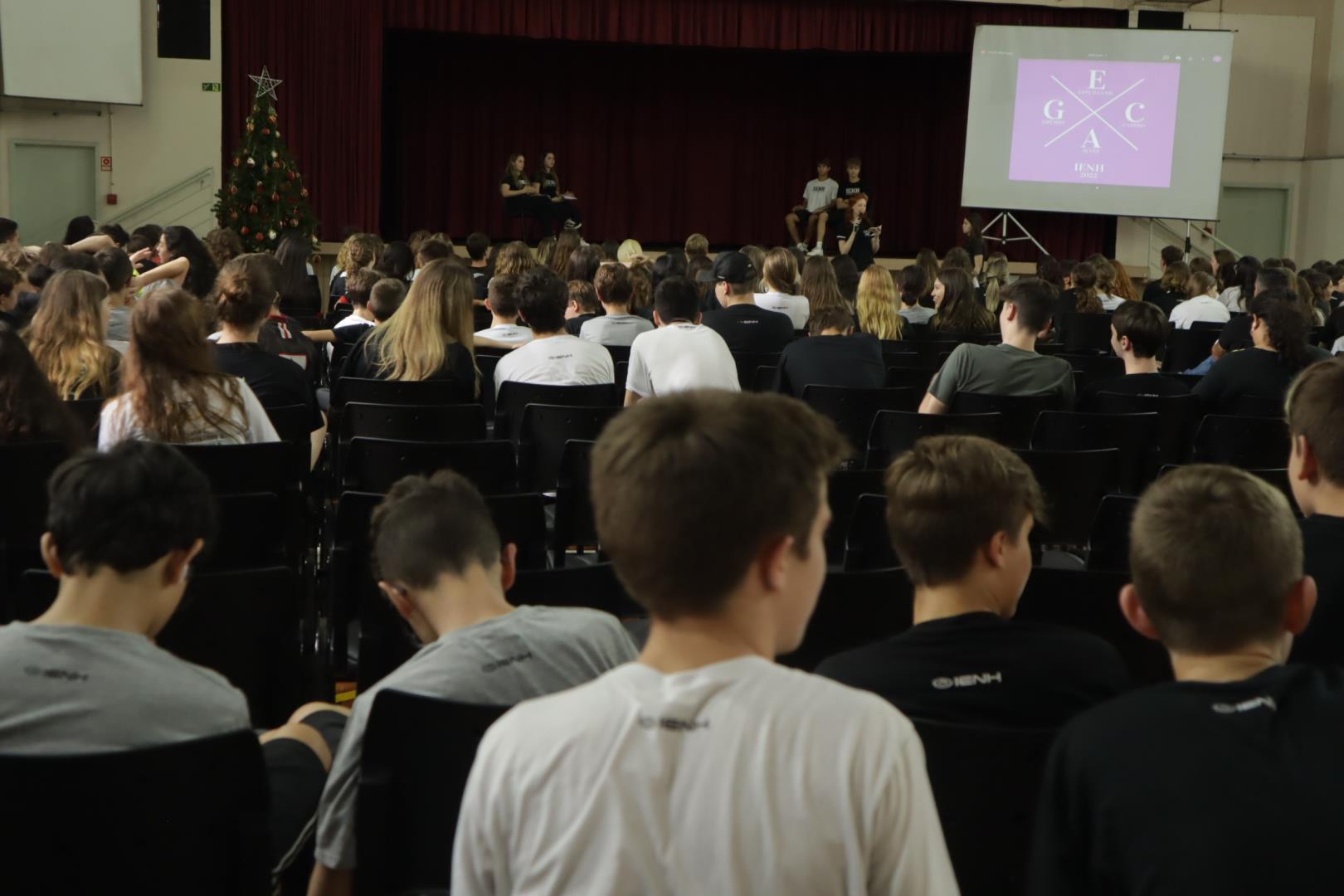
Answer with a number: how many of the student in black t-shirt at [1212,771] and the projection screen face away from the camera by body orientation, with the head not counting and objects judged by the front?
1

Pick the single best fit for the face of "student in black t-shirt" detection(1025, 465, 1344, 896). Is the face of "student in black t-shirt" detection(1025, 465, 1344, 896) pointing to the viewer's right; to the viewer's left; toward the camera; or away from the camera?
away from the camera

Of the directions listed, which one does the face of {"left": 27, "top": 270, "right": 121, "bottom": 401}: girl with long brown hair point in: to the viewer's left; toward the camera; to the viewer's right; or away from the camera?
away from the camera

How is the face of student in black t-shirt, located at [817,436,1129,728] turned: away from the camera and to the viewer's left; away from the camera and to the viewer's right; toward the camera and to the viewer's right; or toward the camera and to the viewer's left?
away from the camera and to the viewer's right

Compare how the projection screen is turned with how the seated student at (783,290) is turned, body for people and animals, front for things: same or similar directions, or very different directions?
very different directions

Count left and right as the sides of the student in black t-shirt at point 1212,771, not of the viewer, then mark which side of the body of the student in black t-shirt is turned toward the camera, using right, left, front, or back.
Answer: back

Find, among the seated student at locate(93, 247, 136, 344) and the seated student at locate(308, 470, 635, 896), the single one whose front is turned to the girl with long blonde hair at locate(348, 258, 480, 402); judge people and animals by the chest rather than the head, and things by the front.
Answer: the seated student at locate(308, 470, 635, 896)

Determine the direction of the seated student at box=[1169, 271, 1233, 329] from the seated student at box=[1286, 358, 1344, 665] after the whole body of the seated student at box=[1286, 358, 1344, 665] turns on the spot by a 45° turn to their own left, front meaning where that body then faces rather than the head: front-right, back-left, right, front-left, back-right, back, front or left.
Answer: right

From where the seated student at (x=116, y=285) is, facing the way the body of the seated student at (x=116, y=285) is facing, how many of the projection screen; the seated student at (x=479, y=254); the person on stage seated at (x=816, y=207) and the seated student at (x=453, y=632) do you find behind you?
1

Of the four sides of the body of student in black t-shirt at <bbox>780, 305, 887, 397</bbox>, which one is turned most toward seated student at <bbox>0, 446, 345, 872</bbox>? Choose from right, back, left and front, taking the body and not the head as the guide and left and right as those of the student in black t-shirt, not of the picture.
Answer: back

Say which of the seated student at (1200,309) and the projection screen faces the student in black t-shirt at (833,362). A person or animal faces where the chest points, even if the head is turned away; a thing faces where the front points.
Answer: the projection screen

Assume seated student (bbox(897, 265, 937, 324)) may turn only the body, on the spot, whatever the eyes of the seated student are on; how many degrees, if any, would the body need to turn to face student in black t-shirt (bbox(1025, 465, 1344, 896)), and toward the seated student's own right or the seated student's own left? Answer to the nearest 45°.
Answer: approximately 180°

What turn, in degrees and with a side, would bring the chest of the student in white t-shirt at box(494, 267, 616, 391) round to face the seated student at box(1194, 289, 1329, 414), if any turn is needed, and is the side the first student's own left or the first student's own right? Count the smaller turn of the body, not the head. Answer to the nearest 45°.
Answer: approximately 90° to the first student's own right

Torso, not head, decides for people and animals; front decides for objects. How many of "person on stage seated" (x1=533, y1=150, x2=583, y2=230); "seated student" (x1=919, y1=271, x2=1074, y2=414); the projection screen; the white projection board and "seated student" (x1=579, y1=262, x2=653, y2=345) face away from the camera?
2

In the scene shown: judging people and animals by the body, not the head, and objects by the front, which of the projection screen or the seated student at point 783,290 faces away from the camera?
the seated student

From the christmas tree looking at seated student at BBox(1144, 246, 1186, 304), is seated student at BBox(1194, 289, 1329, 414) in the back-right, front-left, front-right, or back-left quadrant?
front-right

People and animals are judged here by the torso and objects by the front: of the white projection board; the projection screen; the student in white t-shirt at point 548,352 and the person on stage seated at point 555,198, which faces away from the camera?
the student in white t-shirt

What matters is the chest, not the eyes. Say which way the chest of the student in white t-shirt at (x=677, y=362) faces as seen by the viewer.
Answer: away from the camera

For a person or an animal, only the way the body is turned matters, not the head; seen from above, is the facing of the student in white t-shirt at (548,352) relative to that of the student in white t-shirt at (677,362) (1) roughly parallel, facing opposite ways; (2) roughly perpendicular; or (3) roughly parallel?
roughly parallel

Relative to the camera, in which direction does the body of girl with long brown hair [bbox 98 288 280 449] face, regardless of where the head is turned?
away from the camera

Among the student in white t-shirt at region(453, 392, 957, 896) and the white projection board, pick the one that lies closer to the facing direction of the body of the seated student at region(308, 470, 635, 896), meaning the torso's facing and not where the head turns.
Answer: the white projection board

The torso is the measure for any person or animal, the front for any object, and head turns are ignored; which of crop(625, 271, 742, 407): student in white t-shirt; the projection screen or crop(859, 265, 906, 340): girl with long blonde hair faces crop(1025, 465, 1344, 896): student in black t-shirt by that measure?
the projection screen

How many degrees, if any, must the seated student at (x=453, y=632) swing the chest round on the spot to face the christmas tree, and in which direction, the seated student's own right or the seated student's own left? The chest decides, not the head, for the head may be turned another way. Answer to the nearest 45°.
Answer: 0° — they already face it

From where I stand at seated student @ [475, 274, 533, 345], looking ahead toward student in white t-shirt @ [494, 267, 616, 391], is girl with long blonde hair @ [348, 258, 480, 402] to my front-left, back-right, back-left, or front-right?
front-right

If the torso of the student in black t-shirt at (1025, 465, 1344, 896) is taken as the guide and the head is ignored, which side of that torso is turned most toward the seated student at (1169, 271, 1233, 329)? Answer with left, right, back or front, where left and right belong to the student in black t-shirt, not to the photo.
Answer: front

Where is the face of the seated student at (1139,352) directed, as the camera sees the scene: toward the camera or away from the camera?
away from the camera
